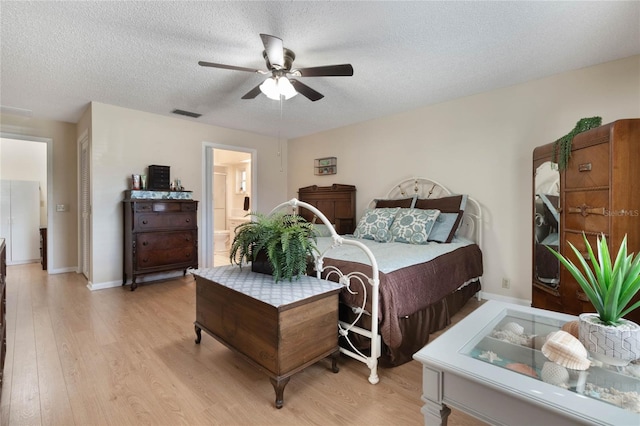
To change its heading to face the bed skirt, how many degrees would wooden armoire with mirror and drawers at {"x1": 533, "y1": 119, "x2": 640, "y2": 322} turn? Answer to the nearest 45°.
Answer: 0° — it already faces it

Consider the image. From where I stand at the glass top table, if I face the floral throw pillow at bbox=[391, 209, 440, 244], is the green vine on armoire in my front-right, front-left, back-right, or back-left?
front-right

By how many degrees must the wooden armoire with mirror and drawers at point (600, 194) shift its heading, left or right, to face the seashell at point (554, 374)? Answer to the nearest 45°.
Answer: approximately 45° to its left

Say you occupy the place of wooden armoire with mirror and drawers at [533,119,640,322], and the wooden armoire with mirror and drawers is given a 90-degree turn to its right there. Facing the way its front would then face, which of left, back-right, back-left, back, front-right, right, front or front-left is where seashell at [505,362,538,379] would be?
back-left

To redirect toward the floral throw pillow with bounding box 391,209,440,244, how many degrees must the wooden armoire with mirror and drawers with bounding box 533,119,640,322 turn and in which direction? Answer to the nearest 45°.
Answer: approximately 45° to its right

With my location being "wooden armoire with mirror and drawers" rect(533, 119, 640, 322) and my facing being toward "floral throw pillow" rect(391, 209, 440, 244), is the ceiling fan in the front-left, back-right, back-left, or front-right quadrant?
front-left

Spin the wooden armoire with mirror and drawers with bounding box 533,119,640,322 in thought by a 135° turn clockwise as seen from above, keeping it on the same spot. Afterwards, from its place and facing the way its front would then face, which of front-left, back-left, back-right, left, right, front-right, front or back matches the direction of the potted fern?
back-left

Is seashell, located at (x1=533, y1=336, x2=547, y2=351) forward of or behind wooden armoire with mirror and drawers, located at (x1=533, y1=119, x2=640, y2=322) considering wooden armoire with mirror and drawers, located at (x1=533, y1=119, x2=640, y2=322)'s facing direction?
forward

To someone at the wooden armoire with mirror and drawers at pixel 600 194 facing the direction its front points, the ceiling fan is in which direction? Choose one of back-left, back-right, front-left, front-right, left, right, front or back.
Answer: front

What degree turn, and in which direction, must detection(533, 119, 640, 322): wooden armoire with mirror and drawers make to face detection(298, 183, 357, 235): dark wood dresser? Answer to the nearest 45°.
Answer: approximately 45° to its right

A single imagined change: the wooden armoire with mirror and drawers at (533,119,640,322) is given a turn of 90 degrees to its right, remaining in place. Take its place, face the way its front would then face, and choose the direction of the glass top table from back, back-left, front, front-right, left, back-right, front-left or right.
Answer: back-left

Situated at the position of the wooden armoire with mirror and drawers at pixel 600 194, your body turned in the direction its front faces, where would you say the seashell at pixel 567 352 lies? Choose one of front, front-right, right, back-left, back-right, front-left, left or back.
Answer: front-left

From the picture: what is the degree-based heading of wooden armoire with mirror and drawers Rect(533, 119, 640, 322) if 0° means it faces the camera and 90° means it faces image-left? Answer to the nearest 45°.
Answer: approximately 45°

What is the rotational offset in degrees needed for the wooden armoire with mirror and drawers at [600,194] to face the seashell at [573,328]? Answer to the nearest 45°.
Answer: approximately 45° to its left

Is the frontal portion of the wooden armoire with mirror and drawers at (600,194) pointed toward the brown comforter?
yes
